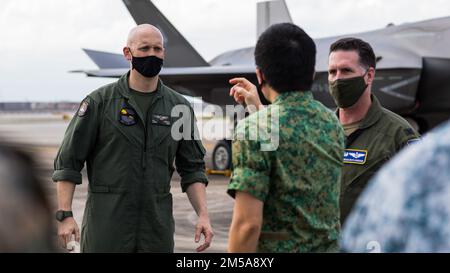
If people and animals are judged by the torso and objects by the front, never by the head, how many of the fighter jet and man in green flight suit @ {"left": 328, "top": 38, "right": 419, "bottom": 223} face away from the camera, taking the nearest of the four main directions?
0

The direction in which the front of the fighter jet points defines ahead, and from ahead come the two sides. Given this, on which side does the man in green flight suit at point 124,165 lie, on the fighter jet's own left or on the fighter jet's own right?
on the fighter jet's own right

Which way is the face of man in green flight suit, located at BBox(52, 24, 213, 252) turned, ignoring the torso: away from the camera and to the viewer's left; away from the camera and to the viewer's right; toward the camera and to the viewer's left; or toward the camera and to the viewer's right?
toward the camera and to the viewer's right

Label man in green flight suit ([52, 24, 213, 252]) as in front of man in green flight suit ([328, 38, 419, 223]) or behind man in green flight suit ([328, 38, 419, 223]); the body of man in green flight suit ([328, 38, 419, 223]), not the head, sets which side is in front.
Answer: in front

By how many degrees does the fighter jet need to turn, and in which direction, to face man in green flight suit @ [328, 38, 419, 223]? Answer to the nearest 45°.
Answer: approximately 45° to its right

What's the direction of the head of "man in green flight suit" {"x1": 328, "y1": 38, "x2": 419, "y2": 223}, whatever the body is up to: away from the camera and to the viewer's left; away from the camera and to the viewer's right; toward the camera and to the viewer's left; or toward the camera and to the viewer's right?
toward the camera and to the viewer's left

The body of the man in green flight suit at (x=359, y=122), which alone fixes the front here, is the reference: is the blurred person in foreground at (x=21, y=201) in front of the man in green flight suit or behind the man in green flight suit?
in front

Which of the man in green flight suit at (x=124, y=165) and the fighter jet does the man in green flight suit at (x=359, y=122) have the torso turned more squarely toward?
the man in green flight suit

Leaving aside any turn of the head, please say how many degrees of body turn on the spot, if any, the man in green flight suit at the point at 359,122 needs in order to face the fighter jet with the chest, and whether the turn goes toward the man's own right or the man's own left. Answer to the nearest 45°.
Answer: approximately 135° to the man's own right

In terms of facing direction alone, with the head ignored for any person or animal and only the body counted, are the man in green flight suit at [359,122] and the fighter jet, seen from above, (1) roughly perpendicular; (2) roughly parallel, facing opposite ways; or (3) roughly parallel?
roughly perpendicular

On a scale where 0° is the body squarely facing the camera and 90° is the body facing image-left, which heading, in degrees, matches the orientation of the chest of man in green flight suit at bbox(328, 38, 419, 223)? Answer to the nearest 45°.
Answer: approximately 45°

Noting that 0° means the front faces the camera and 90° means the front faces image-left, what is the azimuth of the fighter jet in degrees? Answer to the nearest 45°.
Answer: approximately 315°

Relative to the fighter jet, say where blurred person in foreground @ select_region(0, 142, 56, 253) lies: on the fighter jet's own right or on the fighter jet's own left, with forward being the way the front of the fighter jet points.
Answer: on the fighter jet's own right
